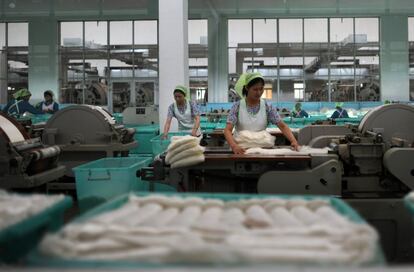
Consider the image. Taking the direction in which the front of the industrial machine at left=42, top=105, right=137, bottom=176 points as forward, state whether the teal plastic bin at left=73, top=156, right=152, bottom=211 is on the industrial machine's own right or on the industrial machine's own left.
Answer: on the industrial machine's own right

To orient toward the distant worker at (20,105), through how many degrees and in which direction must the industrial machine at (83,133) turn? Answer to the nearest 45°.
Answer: approximately 90° to its left
